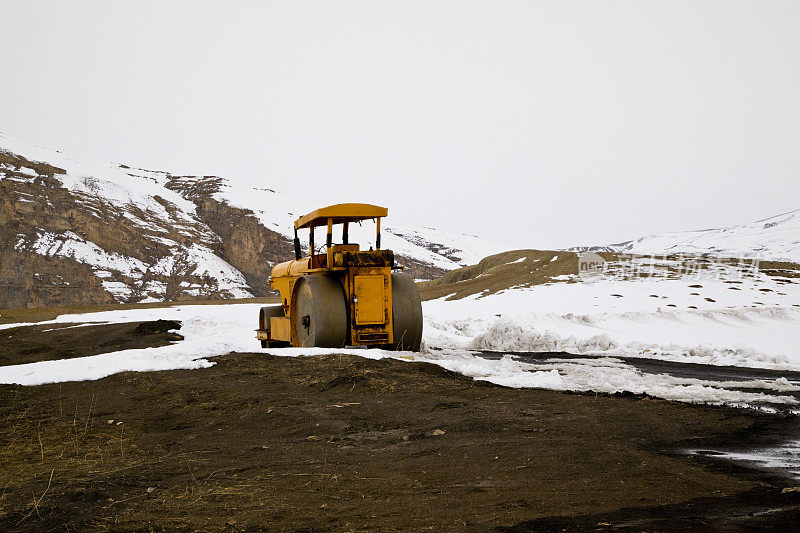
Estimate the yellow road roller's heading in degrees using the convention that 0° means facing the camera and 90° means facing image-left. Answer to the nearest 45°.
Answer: approximately 135°
